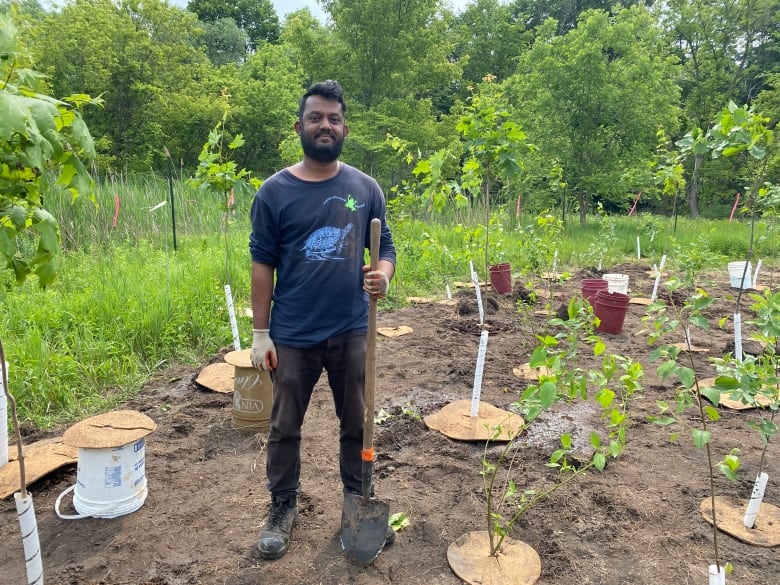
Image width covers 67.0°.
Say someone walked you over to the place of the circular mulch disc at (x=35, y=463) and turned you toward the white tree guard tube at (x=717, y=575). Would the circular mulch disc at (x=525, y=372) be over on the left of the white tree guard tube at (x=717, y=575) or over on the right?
left

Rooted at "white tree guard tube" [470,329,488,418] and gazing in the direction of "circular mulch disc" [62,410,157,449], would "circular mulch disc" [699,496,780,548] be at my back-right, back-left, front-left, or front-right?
back-left

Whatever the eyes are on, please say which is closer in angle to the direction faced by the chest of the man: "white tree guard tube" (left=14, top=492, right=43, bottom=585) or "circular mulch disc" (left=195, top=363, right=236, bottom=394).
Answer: the white tree guard tube

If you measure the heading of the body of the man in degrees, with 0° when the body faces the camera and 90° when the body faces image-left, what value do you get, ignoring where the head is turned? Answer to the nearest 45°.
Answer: approximately 0°

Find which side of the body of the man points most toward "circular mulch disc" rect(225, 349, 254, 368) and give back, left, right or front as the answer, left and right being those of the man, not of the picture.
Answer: back

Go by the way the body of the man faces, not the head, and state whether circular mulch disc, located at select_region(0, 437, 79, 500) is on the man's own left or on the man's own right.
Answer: on the man's own right

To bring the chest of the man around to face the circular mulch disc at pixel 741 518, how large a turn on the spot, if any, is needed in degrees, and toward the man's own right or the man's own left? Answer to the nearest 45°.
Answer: approximately 90° to the man's own left

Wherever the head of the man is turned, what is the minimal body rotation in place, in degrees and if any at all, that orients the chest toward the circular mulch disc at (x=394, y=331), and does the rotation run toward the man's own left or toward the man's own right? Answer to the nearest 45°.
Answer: approximately 180°

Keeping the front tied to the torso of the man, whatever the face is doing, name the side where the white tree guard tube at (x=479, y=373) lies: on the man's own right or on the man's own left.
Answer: on the man's own left
